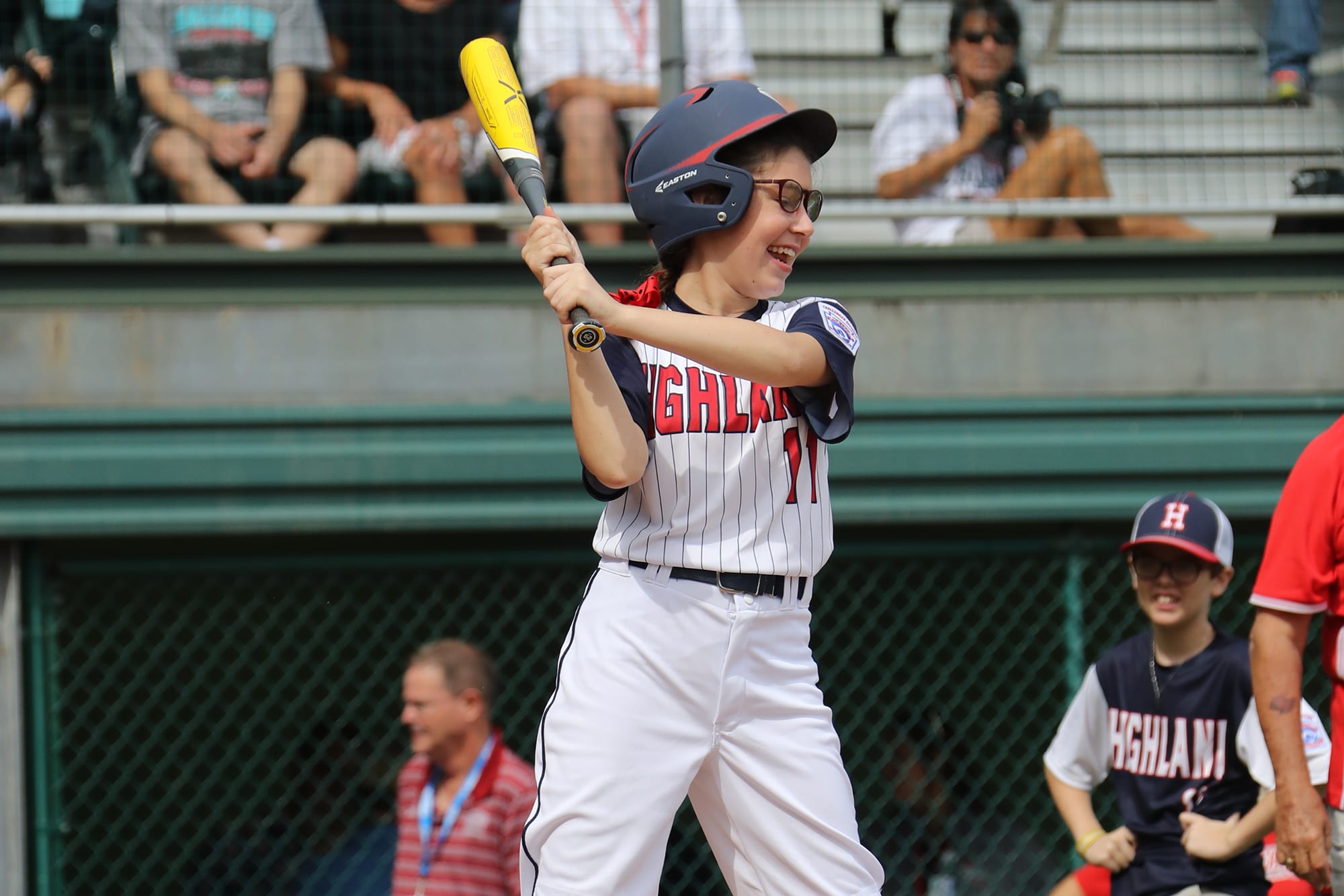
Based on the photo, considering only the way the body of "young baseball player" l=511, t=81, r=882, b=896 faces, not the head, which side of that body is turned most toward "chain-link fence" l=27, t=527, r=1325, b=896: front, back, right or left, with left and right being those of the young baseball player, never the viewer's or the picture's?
back

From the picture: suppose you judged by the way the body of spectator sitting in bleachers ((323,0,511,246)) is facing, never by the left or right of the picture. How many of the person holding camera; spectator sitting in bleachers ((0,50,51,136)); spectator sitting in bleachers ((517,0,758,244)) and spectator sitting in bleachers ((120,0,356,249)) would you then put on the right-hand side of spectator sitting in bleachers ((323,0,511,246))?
2

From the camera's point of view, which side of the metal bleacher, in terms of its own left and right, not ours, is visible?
front

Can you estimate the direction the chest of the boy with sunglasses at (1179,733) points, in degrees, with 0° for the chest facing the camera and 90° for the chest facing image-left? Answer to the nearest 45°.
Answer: approximately 0°

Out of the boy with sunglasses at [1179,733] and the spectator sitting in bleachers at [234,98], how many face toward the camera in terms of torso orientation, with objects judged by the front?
2

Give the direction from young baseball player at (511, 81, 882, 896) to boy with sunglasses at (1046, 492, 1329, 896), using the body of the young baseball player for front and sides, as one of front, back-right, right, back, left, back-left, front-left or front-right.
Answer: back-left

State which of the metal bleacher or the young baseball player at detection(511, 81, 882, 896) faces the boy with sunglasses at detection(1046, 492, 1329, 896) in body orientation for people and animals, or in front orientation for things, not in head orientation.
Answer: the metal bleacher

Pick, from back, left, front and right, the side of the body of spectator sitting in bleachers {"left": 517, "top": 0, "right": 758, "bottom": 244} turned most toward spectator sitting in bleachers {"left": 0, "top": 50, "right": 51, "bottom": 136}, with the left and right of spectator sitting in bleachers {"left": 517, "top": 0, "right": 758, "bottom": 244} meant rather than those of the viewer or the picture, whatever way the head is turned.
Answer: right

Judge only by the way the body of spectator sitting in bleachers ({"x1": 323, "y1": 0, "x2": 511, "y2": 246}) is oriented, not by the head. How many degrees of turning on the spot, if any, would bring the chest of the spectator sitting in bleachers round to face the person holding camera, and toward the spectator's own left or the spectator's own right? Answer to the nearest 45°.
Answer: approximately 90° to the spectator's own left

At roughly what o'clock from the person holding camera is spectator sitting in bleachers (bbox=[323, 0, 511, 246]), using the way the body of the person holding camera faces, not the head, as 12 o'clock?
The spectator sitting in bleachers is roughly at 4 o'clock from the person holding camera.

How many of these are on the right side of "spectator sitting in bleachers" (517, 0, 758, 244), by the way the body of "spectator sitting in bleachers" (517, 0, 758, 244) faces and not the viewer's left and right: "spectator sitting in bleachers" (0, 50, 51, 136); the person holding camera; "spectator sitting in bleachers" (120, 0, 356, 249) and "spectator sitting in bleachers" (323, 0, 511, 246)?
3

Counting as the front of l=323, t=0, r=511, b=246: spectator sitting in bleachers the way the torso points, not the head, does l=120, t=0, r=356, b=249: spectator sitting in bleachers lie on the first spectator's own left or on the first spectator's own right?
on the first spectator's own right
